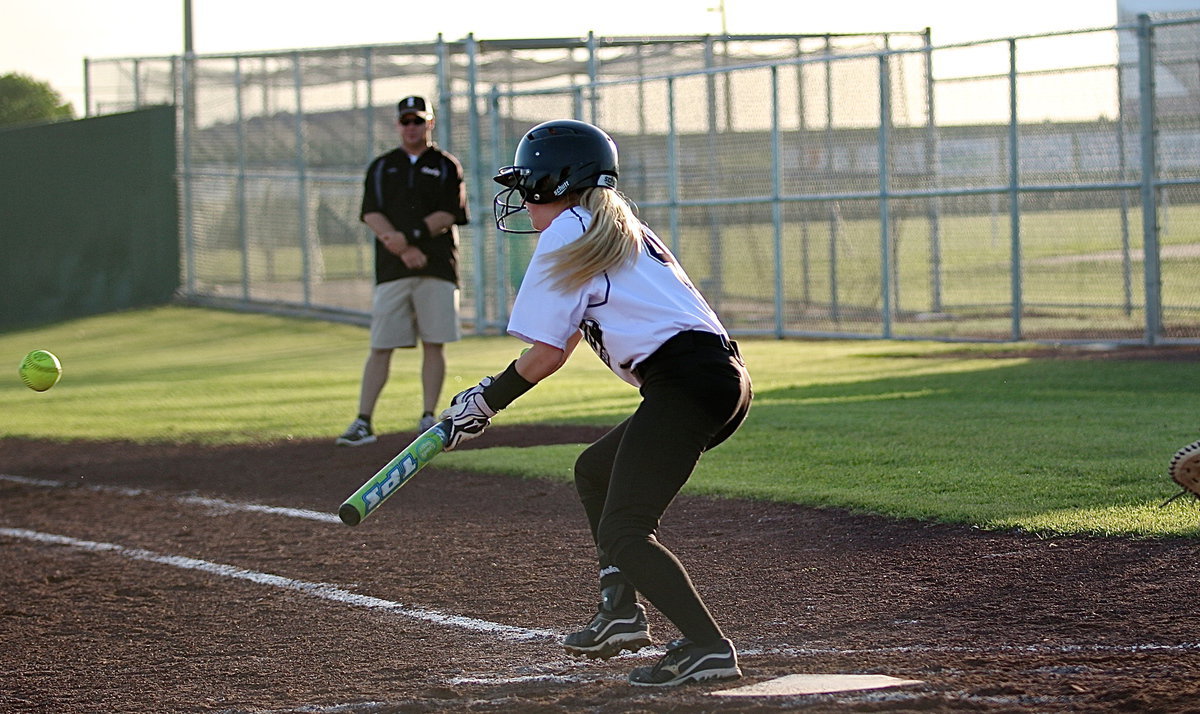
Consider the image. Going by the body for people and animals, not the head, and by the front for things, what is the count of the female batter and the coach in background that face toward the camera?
1

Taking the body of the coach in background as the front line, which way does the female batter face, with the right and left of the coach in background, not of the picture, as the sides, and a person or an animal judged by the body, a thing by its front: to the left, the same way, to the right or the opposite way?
to the right

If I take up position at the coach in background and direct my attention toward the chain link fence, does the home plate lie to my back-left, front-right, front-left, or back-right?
back-right

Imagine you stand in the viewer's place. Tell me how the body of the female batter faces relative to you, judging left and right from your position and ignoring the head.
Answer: facing to the left of the viewer

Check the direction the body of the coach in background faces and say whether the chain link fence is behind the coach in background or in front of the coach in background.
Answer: behind

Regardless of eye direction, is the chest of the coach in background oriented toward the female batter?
yes

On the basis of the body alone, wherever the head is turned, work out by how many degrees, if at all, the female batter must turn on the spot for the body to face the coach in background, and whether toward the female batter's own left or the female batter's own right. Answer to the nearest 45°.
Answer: approximately 90° to the female batter's own right

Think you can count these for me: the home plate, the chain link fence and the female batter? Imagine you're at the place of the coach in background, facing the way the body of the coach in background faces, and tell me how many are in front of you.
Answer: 2

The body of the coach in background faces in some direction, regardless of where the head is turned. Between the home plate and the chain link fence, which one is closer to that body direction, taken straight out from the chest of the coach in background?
the home plate

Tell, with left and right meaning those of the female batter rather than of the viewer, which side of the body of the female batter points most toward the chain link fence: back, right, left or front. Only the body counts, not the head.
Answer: right

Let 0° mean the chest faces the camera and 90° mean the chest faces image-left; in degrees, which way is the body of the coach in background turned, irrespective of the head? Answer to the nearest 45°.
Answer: approximately 0°
